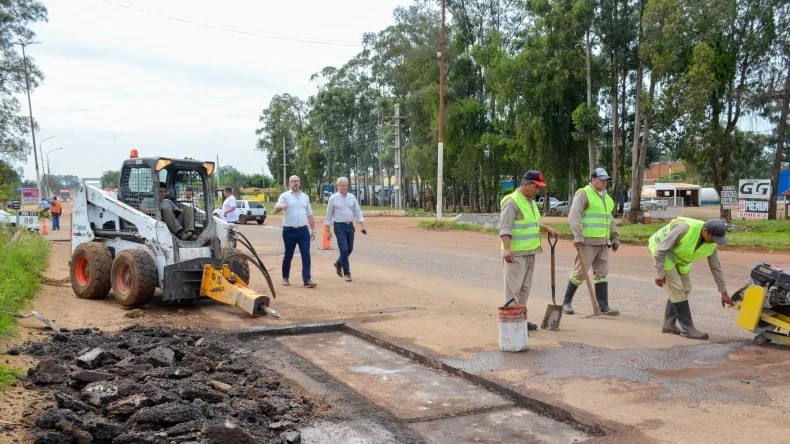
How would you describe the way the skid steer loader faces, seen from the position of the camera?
facing the viewer and to the right of the viewer

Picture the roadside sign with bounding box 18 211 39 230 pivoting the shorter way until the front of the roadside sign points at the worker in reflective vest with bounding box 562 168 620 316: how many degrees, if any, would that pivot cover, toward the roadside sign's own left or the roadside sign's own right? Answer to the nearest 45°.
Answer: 0° — it already faces them

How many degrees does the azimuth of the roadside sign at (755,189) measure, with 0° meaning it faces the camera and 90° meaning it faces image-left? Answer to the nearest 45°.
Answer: approximately 0°

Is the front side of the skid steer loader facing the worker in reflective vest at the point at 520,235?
yes

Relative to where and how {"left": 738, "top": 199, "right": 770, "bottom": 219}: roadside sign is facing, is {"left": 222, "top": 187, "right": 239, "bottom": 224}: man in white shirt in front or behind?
in front

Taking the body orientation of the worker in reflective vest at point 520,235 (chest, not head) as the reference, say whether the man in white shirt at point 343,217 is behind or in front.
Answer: behind

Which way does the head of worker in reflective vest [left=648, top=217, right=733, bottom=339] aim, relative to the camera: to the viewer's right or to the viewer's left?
to the viewer's right

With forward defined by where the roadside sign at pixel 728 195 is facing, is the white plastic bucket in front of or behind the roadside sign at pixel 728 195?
in front

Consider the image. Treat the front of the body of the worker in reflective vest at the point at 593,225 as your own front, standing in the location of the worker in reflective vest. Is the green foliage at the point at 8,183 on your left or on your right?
on your right

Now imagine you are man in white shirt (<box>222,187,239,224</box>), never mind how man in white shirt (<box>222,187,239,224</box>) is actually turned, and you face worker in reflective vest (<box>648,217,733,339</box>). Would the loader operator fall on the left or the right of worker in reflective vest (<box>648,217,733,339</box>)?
right

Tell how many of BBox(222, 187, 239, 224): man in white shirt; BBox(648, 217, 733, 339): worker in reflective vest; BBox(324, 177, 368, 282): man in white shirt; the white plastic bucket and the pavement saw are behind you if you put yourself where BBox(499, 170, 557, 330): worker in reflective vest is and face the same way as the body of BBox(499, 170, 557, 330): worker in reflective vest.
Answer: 2

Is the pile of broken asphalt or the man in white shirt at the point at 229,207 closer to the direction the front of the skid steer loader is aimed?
the pile of broken asphalt

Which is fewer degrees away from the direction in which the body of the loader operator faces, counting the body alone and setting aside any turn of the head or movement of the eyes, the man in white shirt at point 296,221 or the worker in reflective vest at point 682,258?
the worker in reflective vest

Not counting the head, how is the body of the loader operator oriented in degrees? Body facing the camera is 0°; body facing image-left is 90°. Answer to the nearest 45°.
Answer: approximately 315°

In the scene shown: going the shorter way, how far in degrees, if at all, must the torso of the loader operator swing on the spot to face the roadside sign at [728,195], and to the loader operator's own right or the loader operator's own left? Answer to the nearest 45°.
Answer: approximately 90° to the loader operator's own left

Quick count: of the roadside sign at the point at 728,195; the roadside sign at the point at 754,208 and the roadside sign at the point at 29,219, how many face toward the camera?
3
